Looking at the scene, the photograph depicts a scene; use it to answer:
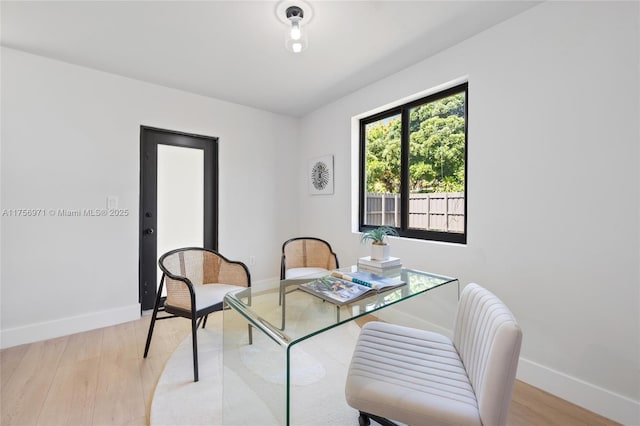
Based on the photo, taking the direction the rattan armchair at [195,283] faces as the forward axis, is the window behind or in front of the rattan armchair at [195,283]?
in front

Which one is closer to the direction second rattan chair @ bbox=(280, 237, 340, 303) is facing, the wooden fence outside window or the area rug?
the area rug

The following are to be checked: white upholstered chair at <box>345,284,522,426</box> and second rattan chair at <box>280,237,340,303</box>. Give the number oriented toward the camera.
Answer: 1

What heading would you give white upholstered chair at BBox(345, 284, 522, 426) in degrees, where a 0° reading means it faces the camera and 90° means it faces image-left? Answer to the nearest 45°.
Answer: approximately 90°

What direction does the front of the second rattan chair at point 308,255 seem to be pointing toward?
toward the camera

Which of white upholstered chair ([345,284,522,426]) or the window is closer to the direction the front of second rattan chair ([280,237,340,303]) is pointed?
the white upholstered chair

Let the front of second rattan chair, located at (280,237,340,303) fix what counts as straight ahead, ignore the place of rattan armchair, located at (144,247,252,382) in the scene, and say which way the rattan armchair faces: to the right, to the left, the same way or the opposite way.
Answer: to the left

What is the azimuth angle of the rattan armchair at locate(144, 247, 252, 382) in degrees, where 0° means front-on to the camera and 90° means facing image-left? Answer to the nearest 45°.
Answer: approximately 315°

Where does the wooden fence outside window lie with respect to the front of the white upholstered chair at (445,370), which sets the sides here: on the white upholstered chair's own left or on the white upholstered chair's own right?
on the white upholstered chair's own right
